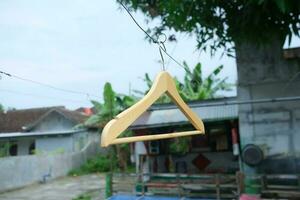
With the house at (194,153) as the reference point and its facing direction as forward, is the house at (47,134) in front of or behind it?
behind

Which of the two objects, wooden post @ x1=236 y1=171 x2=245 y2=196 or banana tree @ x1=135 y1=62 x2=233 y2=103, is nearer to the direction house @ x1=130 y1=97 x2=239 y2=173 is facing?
the wooden post

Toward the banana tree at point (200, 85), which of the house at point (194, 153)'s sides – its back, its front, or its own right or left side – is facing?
back

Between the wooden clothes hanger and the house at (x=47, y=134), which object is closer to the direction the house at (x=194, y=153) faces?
the wooden clothes hanger

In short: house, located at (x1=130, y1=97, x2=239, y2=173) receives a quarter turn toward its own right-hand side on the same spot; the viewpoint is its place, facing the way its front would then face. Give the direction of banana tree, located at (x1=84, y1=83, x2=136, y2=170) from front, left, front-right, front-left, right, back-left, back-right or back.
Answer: front-right

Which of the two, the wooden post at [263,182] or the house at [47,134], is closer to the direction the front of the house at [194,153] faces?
the wooden post

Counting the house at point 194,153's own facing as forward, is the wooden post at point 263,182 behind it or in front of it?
in front

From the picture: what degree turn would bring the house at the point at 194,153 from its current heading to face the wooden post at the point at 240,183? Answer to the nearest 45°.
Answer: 0° — it already faces it

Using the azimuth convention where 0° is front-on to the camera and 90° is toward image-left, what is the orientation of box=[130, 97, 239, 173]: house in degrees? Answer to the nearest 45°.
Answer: approximately 0°

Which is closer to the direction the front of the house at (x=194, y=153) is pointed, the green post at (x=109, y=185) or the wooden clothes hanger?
the wooden clothes hanger

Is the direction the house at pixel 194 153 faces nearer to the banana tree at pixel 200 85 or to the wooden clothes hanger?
the wooden clothes hanger

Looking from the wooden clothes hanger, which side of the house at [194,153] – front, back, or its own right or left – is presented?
front

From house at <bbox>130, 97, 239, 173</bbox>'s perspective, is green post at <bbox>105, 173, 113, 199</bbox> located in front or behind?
in front
